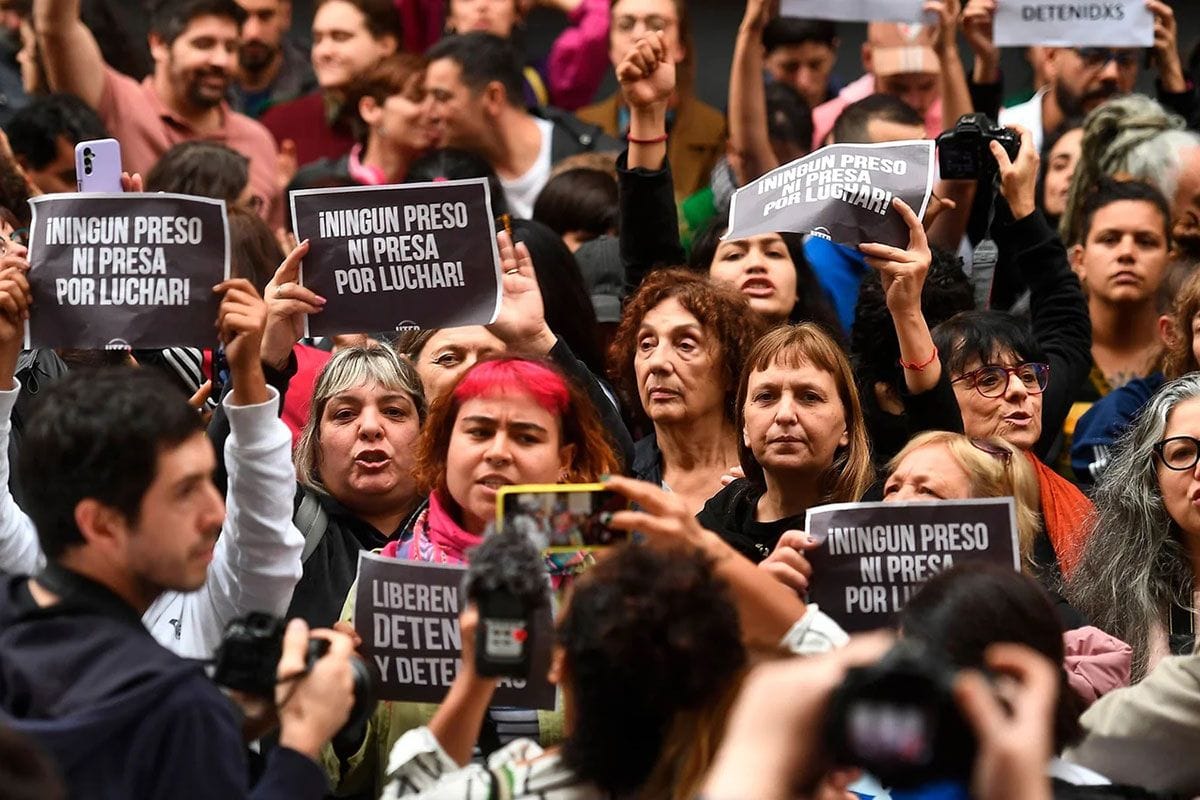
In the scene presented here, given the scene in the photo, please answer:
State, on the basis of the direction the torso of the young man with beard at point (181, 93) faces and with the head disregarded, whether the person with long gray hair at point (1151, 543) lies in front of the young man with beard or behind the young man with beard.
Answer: in front

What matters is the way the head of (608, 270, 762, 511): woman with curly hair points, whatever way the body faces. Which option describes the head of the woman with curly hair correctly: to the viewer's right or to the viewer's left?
to the viewer's left

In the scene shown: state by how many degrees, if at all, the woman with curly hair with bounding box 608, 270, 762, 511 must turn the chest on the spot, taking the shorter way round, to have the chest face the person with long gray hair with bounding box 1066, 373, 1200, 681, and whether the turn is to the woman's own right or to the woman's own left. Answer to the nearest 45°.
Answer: approximately 90° to the woman's own left

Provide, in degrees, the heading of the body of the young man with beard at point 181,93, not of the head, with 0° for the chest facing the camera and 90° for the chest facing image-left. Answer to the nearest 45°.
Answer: approximately 315°

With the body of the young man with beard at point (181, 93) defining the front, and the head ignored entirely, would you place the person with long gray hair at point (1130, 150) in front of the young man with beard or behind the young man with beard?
in front

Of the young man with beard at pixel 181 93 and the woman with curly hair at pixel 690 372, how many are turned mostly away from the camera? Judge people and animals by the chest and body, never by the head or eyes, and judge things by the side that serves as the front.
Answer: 0

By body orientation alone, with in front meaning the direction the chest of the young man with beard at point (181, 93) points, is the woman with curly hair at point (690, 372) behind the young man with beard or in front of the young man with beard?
in front
